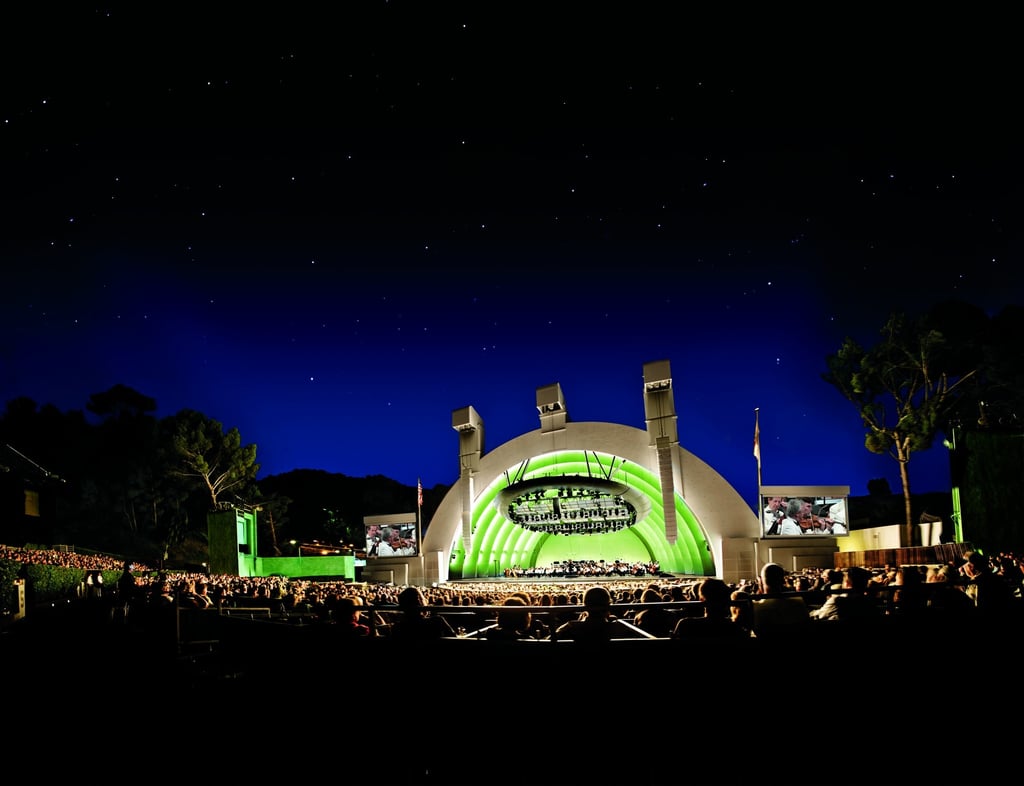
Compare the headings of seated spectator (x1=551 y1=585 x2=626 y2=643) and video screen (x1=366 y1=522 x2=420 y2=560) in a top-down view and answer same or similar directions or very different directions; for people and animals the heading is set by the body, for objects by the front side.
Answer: very different directions

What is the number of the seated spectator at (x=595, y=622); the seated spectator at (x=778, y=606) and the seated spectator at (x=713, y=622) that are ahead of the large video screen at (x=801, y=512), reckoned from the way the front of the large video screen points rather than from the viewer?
3

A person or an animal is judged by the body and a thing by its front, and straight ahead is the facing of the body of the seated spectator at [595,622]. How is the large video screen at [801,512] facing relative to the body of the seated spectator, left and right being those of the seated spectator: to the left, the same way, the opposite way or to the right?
the opposite way

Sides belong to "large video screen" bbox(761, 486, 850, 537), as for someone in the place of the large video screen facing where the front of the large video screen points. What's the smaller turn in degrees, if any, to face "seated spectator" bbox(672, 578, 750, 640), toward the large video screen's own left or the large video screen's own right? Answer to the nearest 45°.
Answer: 0° — it already faces them

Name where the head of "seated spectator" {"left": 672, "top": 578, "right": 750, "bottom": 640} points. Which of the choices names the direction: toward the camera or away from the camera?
away from the camera

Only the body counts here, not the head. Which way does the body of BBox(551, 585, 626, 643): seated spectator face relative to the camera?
away from the camera

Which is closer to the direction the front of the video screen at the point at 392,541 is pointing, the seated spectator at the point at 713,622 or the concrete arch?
the seated spectator
